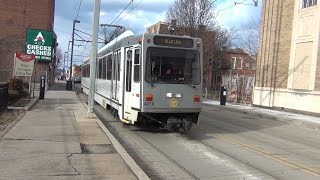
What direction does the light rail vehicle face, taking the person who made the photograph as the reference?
facing the viewer and to the right of the viewer

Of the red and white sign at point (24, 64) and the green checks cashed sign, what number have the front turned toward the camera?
2

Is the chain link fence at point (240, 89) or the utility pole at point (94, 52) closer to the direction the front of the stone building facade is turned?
the utility pole

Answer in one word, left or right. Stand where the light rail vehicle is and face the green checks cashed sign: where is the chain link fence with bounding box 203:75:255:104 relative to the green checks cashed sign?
right

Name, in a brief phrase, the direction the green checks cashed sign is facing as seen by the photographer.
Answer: facing the viewer

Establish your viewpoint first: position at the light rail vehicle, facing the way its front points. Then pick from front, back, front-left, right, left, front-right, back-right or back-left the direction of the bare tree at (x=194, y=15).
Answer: back-left

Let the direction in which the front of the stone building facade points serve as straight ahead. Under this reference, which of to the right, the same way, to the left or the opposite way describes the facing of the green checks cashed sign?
to the left

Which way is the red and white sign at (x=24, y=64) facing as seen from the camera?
toward the camera

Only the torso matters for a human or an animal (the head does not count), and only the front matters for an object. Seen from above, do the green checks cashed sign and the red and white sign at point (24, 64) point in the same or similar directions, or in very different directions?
same or similar directions

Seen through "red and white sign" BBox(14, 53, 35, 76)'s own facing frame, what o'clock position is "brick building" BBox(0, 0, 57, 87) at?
The brick building is roughly at 6 o'clock from the red and white sign.

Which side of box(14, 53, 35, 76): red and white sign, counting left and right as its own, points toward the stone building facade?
left
